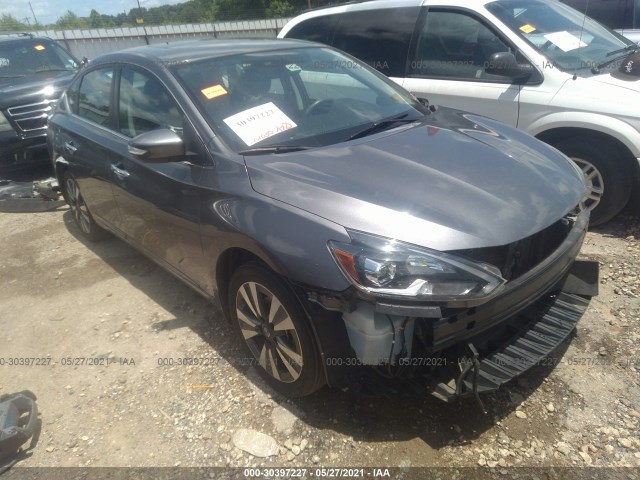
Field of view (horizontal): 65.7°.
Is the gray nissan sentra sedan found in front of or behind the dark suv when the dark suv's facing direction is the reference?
in front

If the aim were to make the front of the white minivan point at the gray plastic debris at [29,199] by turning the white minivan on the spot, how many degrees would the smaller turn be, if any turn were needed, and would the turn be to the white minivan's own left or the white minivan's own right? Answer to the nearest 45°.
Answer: approximately 135° to the white minivan's own right

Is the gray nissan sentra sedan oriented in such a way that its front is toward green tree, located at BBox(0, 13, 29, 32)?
no

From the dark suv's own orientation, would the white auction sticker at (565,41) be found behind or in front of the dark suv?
in front

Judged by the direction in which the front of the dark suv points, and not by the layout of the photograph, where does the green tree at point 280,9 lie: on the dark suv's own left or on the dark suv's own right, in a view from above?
on the dark suv's own left

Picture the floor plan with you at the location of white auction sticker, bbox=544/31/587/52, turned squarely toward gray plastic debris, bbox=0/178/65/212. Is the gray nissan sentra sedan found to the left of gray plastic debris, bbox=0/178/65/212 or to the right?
left

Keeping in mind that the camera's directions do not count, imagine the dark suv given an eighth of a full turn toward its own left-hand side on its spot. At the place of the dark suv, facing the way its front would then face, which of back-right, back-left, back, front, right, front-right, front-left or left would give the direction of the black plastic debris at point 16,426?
right

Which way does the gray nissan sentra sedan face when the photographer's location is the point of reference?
facing the viewer and to the right of the viewer

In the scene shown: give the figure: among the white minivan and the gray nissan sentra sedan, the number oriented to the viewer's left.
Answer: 0

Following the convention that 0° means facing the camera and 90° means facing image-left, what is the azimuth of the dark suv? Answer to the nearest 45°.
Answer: approximately 315°

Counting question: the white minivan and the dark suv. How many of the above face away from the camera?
0

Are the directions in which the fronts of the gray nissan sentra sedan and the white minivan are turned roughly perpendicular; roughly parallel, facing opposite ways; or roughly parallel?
roughly parallel

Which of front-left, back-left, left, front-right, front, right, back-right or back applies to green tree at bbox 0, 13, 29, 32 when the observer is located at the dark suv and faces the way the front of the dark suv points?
back-left

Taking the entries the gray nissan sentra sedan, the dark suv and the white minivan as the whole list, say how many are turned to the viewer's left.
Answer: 0

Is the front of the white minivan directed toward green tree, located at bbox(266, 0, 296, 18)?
no
